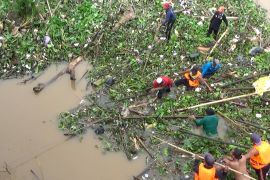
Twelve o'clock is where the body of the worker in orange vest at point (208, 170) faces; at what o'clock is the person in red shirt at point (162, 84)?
The person in red shirt is roughly at 11 o'clock from the worker in orange vest.

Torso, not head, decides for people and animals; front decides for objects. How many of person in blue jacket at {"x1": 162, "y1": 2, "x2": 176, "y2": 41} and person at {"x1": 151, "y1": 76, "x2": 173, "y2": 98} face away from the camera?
0

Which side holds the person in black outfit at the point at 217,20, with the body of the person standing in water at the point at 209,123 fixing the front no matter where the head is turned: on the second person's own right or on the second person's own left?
on the second person's own right

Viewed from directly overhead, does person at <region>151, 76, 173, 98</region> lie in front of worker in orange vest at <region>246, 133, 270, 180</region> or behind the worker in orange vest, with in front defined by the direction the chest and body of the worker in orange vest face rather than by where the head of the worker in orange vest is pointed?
in front

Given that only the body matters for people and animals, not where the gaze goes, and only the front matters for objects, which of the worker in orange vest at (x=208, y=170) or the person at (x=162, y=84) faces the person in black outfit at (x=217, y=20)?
the worker in orange vest

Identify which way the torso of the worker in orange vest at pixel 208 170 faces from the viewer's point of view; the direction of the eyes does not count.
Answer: away from the camera

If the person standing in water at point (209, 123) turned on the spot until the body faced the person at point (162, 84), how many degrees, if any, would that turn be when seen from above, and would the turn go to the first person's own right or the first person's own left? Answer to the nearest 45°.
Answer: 0° — they already face them

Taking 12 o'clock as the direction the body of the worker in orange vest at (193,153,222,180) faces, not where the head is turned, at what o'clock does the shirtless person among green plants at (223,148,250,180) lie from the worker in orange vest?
The shirtless person among green plants is roughly at 2 o'clock from the worker in orange vest.

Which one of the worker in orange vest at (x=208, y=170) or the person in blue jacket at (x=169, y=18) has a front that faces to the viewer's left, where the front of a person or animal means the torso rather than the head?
the person in blue jacket

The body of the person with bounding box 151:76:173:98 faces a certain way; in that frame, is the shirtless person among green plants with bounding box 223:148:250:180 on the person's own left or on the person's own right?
on the person's own left

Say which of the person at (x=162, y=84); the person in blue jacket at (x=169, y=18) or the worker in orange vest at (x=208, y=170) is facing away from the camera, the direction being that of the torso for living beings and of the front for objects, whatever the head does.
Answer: the worker in orange vest

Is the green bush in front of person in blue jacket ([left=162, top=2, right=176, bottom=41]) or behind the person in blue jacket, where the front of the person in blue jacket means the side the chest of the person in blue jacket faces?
in front
